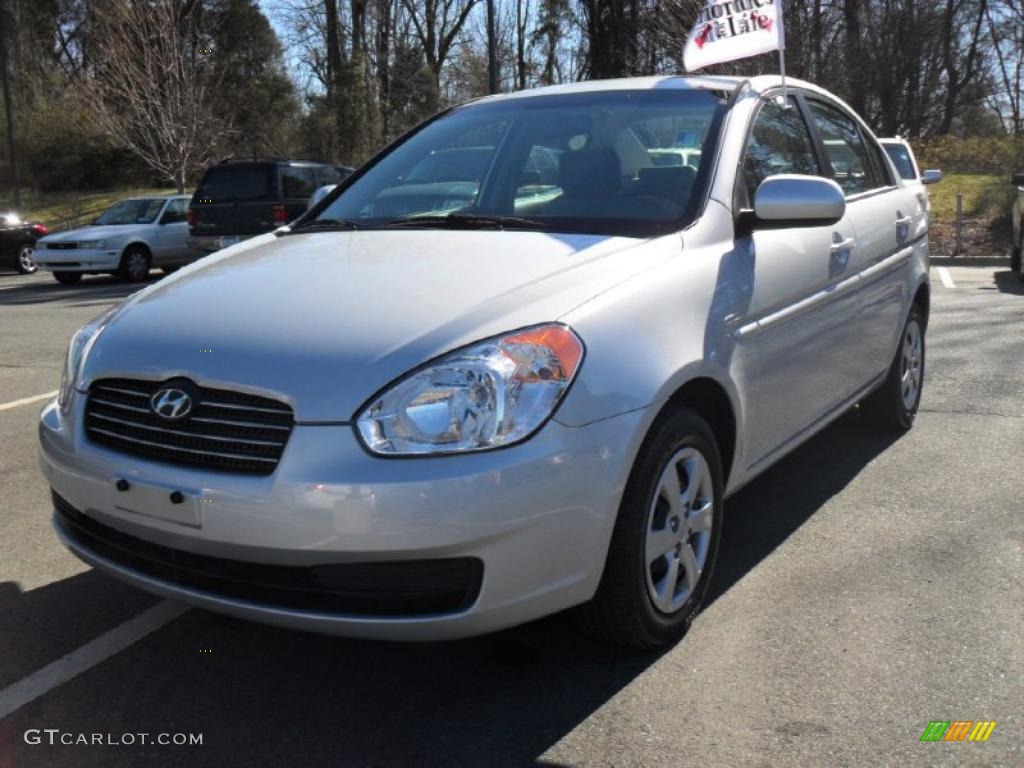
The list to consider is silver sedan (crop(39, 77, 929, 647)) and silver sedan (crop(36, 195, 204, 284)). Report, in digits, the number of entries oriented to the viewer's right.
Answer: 0

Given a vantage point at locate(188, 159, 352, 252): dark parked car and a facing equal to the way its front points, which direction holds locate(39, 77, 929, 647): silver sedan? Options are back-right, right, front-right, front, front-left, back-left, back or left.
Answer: back-right

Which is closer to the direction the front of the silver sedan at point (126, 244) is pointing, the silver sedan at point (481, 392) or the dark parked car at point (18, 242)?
the silver sedan

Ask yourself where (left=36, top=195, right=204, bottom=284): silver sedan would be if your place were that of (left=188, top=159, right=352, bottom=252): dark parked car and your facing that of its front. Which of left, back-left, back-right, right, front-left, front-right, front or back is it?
left

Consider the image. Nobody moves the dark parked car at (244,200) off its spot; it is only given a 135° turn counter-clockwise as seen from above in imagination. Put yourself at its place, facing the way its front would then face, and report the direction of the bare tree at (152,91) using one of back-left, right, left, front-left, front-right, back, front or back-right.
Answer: right

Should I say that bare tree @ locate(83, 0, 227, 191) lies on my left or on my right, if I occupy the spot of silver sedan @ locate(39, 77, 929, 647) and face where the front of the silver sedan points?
on my right

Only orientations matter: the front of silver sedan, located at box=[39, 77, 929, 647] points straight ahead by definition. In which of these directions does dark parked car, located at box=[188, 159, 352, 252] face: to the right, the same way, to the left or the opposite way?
the opposite way

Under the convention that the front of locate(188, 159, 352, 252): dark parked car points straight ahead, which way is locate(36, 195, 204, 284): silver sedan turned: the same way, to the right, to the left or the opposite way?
the opposite way

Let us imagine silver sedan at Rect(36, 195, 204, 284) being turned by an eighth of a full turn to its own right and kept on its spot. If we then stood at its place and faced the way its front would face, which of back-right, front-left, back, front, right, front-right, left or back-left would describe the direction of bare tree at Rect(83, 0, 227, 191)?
right

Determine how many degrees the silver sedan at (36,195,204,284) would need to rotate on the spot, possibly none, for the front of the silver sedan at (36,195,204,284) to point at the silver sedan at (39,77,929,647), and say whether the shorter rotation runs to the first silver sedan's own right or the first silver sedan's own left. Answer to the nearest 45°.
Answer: approximately 45° to the first silver sedan's own left

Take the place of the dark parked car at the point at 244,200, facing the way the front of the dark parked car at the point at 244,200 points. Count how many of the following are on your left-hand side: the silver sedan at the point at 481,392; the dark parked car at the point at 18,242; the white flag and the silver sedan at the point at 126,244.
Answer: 2
